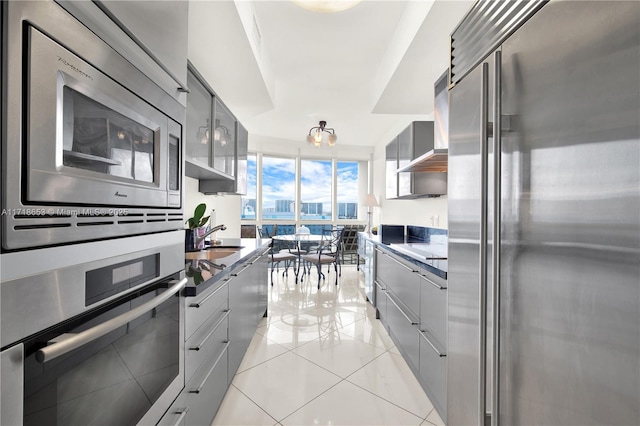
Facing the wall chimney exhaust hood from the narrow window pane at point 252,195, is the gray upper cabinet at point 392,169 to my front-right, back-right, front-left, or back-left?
front-left

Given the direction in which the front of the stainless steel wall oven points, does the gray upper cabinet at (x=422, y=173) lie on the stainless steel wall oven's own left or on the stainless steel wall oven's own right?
on the stainless steel wall oven's own left

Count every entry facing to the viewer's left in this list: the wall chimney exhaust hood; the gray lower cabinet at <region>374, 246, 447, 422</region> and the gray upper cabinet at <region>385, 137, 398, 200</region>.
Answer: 3

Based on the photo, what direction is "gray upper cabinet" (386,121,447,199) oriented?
to the viewer's left

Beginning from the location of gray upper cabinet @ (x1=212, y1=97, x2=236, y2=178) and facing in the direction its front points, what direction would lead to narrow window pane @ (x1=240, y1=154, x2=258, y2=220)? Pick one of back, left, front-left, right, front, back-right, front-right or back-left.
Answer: left

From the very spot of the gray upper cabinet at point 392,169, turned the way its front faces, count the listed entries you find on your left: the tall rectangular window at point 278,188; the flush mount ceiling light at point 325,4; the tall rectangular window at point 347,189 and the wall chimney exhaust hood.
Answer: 2

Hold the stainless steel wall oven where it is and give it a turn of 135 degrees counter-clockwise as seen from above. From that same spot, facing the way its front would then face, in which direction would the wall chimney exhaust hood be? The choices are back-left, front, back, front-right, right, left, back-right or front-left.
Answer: right

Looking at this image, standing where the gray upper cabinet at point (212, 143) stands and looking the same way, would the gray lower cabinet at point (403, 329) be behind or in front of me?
in front

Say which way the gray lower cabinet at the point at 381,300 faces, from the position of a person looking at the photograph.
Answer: facing to the left of the viewer

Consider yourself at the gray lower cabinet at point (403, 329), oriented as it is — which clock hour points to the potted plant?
The potted plant is roughly at 12 o'clock from the gray lower cabinet.

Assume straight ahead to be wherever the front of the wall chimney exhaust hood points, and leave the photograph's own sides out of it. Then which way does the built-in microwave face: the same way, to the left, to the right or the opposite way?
the opposite way

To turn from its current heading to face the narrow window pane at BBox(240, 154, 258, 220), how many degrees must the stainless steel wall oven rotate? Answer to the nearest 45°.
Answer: approximately 90° to its left

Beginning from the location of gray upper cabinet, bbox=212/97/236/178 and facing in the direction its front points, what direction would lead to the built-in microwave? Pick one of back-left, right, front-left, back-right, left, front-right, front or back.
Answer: right

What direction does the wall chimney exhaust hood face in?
to the viewer's left

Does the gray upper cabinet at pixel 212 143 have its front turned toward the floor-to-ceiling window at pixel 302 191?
no

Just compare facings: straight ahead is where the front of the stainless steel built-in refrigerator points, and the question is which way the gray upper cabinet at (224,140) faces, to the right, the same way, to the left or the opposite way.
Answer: the opposite way

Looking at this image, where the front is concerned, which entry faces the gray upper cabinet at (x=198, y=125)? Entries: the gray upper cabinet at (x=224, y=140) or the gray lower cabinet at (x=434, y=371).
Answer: the gray lower cabinet

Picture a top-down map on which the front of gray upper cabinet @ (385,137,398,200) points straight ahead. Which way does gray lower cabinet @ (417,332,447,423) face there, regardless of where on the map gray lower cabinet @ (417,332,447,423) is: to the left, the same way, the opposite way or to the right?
the same way

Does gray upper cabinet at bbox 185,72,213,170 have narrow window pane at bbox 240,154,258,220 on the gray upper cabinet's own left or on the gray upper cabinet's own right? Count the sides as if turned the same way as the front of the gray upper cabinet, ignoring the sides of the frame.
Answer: on the gray upper cabinet's own left
